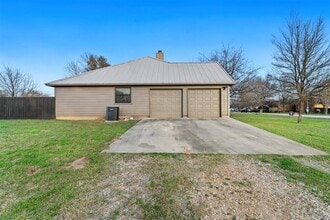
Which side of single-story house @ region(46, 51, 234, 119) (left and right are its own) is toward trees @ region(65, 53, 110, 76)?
back

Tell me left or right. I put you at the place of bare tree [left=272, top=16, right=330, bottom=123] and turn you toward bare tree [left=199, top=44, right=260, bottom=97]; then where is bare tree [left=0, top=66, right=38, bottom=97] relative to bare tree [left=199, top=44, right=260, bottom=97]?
left

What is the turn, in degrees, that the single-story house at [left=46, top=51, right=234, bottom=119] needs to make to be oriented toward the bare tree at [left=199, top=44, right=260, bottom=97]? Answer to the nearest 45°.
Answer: approximately 135° to its left

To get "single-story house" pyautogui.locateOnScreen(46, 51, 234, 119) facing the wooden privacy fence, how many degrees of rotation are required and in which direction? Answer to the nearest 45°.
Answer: approximately 90° to its right

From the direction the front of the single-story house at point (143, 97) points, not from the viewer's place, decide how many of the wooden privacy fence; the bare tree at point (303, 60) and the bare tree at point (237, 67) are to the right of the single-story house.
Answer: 1

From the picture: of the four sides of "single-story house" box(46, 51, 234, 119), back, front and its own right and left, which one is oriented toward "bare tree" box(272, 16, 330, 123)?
left

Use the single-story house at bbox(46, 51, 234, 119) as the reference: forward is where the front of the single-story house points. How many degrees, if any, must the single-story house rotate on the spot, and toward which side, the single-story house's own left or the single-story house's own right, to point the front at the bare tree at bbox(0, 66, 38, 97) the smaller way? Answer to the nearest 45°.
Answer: approximately 135° to the single-story house's own right

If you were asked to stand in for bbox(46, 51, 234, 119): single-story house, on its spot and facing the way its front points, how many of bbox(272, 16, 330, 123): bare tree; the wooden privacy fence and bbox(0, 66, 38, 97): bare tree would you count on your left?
1

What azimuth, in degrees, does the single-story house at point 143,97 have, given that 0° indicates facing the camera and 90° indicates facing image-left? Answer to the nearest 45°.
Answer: approximately 0°

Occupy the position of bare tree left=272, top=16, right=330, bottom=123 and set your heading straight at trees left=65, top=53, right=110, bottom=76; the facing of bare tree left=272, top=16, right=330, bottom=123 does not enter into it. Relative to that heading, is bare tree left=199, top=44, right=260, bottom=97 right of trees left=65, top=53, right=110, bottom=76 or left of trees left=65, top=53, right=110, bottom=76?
right
